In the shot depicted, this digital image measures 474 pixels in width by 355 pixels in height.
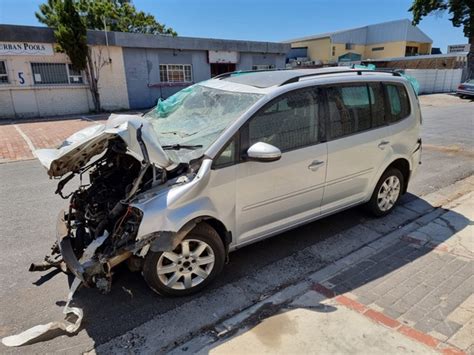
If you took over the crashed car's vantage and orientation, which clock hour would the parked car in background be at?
The parked car in background is roughly at 6 o'clock from the crashed car.

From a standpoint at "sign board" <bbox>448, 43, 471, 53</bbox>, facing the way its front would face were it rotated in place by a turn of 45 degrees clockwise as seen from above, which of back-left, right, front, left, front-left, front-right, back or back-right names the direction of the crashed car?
front-left

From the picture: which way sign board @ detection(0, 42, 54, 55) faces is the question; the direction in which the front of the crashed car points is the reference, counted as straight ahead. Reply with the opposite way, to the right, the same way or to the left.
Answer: to the left

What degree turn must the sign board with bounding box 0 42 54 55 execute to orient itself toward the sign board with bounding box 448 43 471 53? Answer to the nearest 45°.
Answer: approximately 90° to its left

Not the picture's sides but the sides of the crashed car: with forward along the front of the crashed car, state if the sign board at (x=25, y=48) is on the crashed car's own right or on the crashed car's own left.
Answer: on the crashed car's own right

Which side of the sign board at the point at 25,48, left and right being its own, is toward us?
front

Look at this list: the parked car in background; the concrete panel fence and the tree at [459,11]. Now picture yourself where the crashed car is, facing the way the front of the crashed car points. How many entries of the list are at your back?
3

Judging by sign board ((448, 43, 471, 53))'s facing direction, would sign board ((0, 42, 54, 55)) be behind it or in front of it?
in front

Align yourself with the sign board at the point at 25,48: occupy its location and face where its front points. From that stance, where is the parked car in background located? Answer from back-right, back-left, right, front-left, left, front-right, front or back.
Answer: left

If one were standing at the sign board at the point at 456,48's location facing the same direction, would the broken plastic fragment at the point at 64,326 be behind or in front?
in front

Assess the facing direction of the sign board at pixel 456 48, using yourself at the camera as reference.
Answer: facing the viewer

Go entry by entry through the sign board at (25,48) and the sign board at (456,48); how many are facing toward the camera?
2

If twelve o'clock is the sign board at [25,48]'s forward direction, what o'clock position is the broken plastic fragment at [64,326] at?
The broken plastic fragment is roughly at 12 o'clock from the sign board.

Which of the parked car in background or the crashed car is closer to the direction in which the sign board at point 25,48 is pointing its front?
the crashed car

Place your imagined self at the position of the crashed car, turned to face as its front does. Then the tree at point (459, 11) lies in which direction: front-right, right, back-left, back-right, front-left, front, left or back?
back
